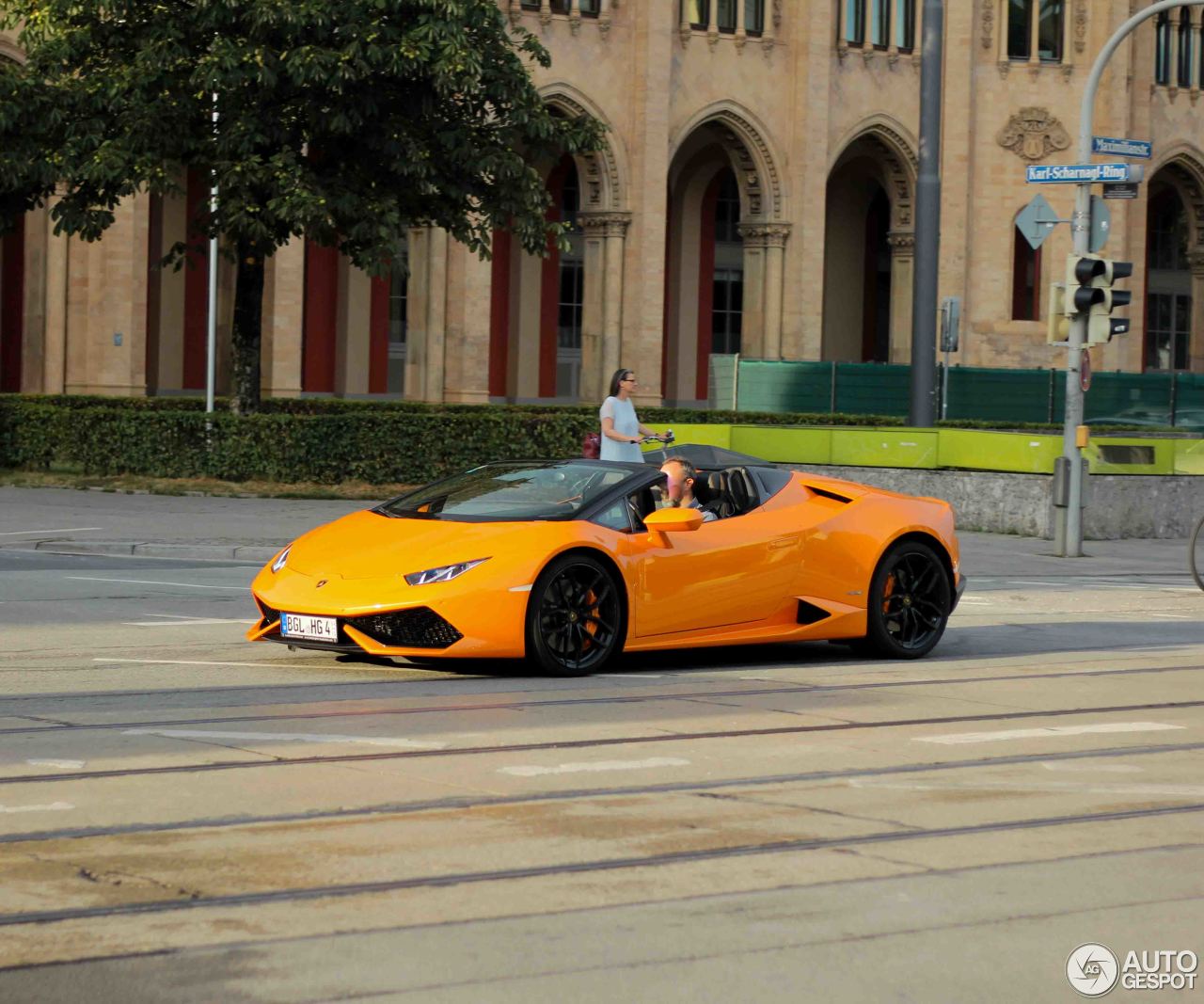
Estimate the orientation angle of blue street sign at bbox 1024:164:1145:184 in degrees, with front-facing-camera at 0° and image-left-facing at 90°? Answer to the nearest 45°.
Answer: approximately 0°

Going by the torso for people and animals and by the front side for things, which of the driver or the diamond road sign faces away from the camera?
the diamond road sign

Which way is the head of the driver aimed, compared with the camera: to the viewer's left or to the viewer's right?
to the viewer's left

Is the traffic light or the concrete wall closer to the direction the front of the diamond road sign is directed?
the concrete wall

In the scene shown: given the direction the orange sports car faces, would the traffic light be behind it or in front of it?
behind

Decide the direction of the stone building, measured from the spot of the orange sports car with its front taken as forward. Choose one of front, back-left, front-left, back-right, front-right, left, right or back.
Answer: back-right
